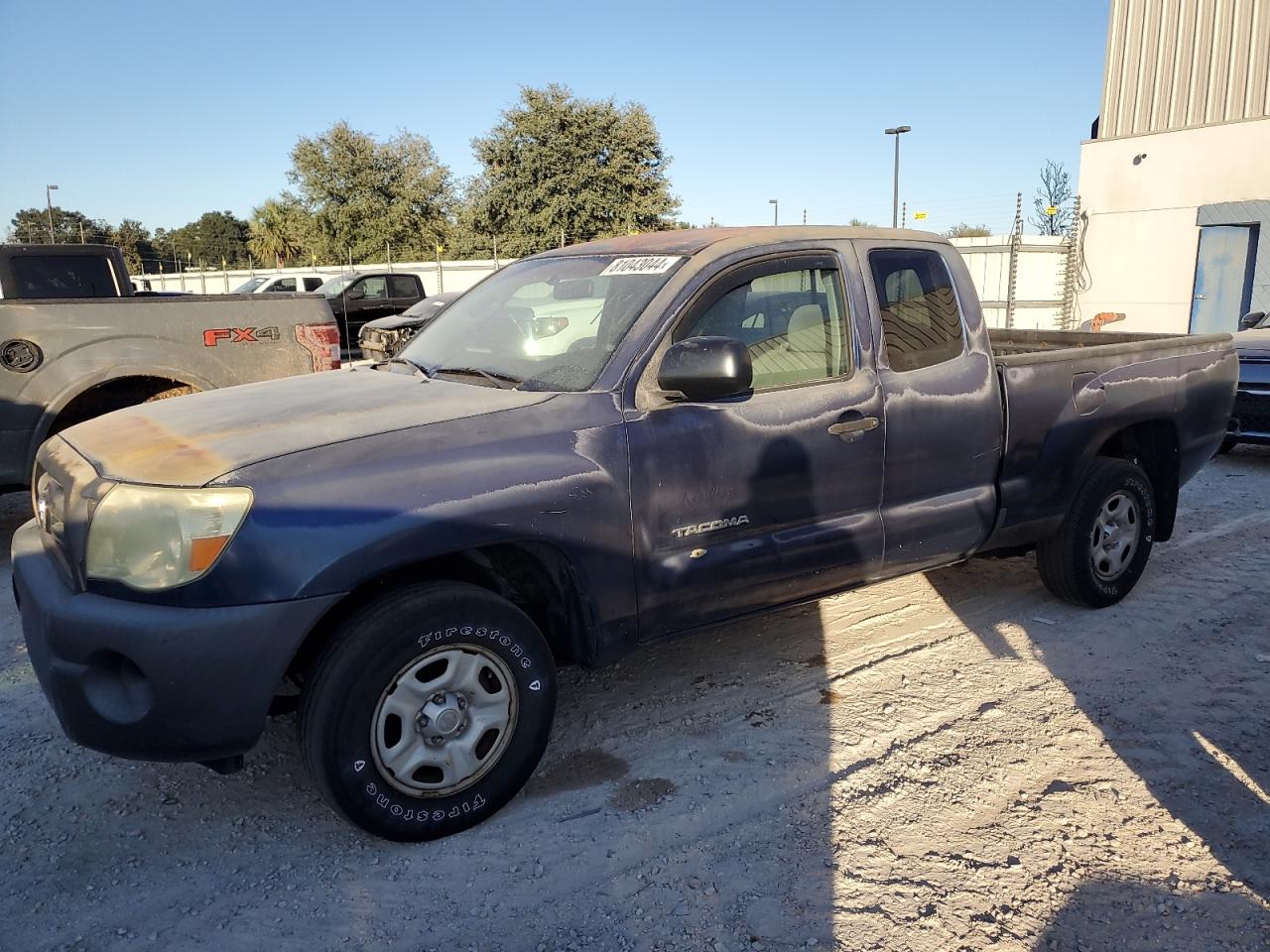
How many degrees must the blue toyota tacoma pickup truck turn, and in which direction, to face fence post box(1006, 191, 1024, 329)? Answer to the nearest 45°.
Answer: approximately 180°

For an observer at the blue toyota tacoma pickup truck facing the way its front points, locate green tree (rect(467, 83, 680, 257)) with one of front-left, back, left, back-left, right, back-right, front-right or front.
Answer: back-right

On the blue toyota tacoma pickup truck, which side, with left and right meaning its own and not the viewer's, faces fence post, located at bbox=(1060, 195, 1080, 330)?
back

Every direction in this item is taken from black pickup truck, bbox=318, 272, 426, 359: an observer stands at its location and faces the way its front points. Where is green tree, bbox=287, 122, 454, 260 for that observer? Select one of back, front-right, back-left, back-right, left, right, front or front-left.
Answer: back-right

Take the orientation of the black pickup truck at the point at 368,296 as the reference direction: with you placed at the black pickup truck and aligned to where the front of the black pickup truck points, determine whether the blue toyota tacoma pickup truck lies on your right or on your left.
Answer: on your left

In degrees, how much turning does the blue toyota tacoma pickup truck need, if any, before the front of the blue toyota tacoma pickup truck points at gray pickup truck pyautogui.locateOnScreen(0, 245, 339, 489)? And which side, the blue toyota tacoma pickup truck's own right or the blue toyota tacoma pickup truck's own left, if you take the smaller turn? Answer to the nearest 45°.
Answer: approximately 90° to the blue toyota tacoma pickup truck's own right

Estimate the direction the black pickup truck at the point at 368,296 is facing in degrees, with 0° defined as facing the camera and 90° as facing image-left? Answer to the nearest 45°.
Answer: approximately 45°
